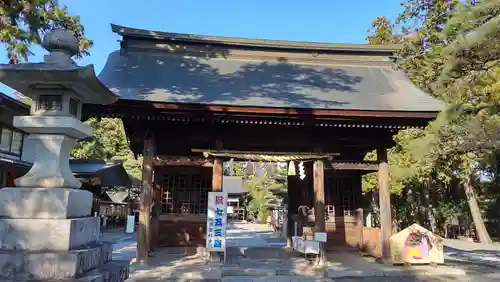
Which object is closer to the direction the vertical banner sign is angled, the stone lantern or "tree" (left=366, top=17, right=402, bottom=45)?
the stone lantern

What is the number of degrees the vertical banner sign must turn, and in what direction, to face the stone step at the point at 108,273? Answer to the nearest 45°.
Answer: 0° — it already faces it

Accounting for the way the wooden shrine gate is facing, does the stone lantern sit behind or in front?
in front

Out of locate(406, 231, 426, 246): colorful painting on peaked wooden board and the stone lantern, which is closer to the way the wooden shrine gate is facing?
the stone lantern

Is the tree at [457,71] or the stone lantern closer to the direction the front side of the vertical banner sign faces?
the stone lantern

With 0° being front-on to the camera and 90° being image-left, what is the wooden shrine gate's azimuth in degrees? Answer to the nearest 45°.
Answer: approximately 0°

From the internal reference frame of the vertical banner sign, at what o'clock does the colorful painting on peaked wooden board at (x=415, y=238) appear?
The colorful painting on peaked wooden board is roughly at 9 o'clock from the vertical banner sign.

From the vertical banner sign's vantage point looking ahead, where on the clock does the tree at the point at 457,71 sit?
The tree is roughly at 9 o'clock from the vertical banner sign.

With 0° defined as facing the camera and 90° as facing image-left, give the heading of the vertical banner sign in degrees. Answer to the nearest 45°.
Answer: approximately 0°

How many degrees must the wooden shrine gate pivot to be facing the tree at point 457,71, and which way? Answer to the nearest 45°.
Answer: approximately 90° to its left

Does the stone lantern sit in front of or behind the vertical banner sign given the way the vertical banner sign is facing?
in front
